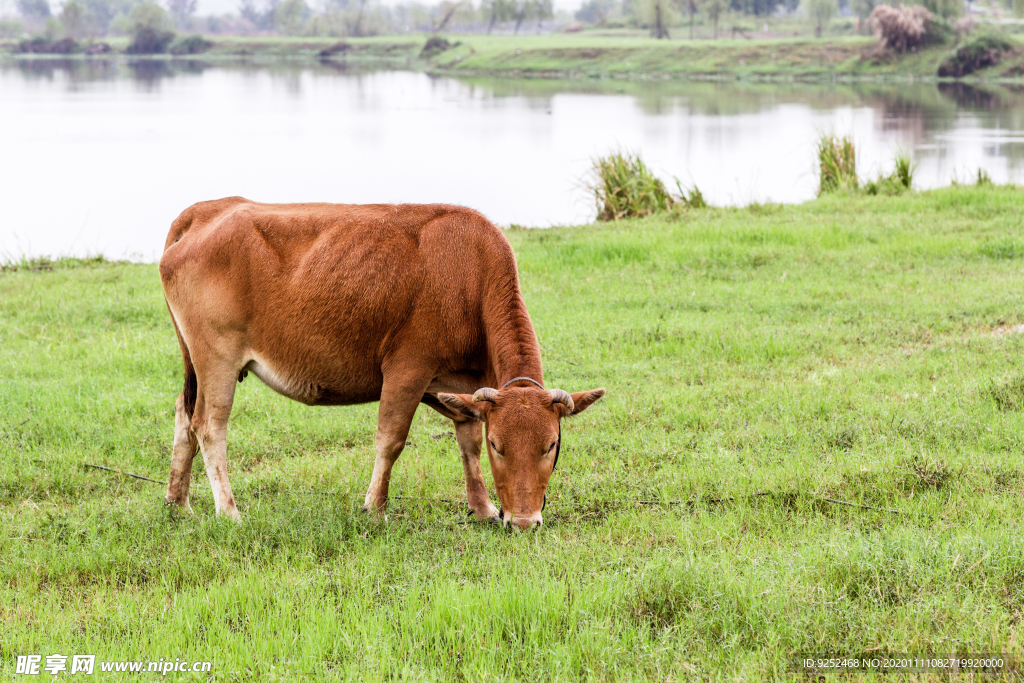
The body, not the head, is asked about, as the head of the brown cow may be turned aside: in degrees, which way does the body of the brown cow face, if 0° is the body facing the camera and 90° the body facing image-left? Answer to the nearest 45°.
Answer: approximately 270°

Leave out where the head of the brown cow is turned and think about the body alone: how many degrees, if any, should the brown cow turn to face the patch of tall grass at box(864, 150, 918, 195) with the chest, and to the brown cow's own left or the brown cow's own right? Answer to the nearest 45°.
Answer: approximately 45° to the brown cow's own left

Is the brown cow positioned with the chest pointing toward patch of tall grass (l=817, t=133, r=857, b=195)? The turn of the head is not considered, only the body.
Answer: no

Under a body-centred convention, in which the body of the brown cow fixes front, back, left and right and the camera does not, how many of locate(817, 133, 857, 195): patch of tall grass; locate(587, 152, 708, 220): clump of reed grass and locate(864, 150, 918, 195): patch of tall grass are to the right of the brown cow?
0

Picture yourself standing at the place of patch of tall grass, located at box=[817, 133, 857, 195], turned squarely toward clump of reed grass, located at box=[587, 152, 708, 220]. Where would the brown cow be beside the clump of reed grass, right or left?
left

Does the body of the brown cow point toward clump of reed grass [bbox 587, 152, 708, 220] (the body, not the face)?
no

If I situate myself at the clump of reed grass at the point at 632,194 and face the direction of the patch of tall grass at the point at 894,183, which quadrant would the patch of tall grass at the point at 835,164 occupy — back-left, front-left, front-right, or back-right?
front-left
